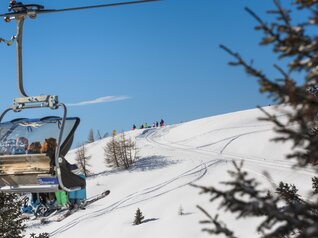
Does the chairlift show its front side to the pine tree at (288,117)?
no

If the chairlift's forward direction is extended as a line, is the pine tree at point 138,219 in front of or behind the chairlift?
in front
